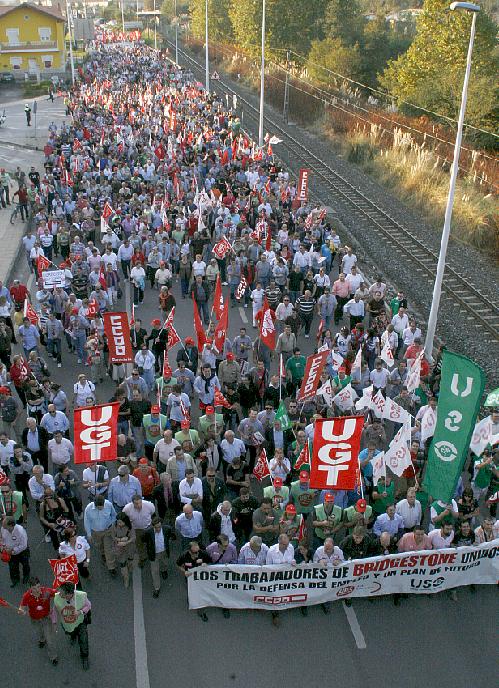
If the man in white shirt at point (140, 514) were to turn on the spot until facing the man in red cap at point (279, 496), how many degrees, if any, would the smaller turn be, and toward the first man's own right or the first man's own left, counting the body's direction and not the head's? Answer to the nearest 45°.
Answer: approximately 90° to the first man's own left

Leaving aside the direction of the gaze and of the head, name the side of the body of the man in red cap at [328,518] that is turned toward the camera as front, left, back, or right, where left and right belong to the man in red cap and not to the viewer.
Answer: front

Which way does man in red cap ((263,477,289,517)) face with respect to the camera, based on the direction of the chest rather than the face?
toward the camera

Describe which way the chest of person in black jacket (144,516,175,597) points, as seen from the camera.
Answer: toward the camera

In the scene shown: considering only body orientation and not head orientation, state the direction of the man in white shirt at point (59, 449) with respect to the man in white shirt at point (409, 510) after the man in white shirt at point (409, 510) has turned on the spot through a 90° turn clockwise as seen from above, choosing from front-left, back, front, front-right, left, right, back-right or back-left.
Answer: front

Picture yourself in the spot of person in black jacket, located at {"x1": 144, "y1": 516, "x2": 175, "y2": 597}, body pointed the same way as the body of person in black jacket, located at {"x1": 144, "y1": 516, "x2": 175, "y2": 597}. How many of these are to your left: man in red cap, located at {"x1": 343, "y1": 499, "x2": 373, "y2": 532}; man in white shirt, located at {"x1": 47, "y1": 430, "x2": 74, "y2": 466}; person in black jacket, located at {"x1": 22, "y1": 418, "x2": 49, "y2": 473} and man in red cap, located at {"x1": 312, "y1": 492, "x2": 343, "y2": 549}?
2

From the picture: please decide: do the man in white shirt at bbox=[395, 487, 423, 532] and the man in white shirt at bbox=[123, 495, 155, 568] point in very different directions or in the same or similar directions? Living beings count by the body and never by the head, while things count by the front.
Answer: same or similar directions

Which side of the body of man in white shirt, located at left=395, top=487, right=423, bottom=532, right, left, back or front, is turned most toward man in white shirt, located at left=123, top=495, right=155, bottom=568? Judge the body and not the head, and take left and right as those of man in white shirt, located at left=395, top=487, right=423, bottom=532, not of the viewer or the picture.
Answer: right

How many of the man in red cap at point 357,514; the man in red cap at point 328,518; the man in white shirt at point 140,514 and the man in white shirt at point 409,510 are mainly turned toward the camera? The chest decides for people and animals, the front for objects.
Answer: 4

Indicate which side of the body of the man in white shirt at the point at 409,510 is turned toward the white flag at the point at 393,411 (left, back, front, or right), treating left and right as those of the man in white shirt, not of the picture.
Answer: back

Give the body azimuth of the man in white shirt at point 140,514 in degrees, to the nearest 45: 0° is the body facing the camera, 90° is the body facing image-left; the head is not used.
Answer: approximately 0°

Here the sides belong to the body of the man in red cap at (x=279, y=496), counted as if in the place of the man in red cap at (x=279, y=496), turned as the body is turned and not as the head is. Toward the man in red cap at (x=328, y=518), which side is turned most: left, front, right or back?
left

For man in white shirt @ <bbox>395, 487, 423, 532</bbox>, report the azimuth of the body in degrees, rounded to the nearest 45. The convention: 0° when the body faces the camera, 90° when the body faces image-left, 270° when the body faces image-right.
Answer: approximately 0°

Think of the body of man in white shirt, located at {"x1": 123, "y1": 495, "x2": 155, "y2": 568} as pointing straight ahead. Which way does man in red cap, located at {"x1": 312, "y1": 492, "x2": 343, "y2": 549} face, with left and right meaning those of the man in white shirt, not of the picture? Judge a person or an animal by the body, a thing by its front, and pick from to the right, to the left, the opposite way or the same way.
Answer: the same way
